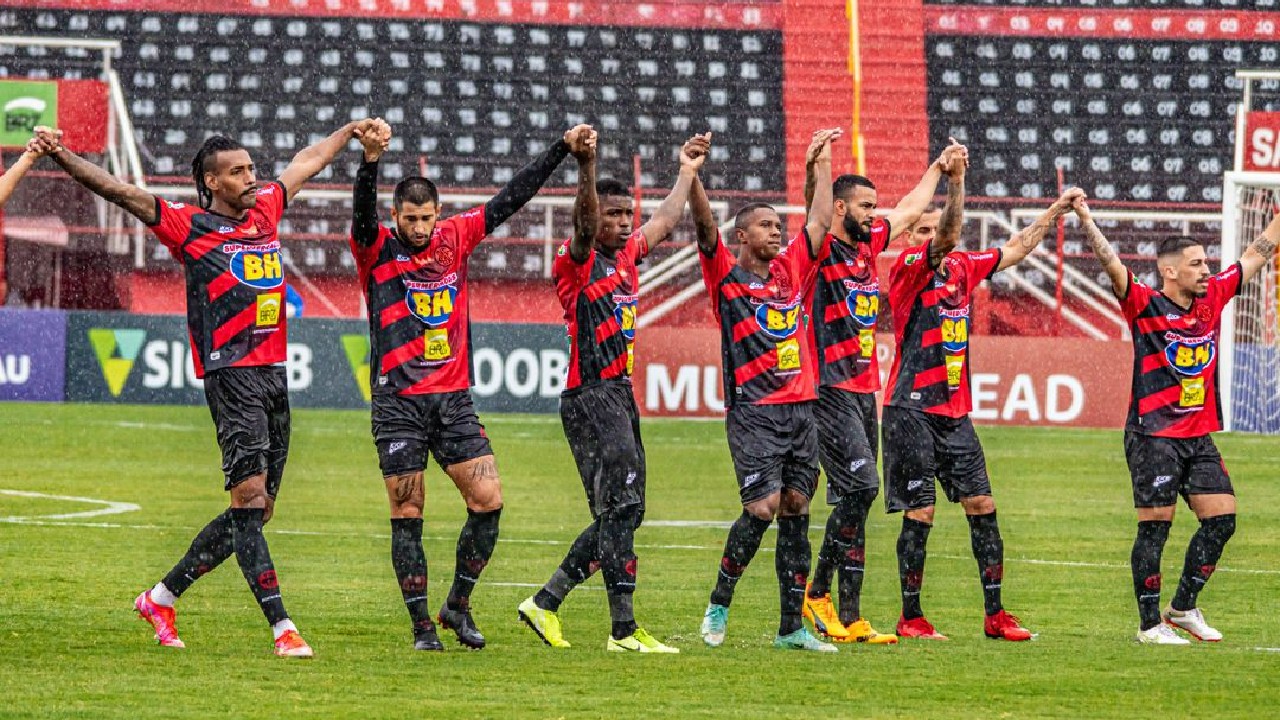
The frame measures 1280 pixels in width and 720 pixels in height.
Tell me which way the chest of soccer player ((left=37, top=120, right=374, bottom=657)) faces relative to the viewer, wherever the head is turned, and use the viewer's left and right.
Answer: facing the viewer and to the right of the viewer

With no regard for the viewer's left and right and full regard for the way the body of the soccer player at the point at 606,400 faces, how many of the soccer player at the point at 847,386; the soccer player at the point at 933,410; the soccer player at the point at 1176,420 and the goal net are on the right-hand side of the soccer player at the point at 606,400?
0

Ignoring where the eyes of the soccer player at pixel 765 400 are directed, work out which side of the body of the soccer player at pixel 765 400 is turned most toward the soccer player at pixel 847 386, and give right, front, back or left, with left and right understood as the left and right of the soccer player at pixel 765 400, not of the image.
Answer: left

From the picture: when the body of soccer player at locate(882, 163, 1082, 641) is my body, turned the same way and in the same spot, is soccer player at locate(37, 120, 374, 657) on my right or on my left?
on my right

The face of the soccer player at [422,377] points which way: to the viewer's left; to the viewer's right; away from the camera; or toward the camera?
toward the camera

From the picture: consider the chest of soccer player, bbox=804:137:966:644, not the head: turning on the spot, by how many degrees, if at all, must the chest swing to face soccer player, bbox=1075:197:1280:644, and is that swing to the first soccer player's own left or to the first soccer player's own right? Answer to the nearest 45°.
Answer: approximately 45° to the first soccer player's own left

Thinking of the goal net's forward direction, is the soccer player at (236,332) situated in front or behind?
in front

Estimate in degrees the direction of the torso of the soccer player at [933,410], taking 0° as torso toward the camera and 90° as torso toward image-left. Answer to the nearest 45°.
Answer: approximately 315°

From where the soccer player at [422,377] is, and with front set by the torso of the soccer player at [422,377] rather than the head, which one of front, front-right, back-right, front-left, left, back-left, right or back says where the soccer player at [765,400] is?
left

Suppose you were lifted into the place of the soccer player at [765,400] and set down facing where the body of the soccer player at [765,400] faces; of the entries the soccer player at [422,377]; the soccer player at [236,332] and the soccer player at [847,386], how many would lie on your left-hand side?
1

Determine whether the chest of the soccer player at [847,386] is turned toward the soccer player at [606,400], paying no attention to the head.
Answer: no

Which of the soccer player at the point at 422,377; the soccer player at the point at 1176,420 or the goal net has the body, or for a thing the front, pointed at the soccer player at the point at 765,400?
the goal net

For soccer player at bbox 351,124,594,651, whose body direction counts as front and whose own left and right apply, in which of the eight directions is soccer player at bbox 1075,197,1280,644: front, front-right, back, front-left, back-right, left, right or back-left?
left

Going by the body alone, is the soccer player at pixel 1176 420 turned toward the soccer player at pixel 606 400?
no

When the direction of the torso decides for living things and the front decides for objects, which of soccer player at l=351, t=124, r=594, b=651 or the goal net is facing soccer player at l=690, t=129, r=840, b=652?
the goal net

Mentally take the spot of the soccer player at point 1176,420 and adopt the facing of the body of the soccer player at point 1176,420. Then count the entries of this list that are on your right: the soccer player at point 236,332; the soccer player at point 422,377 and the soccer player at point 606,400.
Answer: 3

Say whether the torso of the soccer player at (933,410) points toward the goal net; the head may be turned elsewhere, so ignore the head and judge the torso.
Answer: no

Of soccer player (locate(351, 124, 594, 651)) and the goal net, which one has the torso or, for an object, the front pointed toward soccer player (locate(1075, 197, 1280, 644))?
the goal net

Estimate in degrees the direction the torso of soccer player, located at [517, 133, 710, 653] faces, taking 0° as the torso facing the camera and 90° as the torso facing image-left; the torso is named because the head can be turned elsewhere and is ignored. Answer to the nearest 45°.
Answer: approximately 315°

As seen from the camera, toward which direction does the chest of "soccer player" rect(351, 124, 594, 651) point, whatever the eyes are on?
toward the camera

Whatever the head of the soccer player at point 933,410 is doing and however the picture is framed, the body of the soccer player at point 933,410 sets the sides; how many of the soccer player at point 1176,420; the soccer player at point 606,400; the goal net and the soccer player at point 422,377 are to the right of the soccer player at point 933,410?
2
